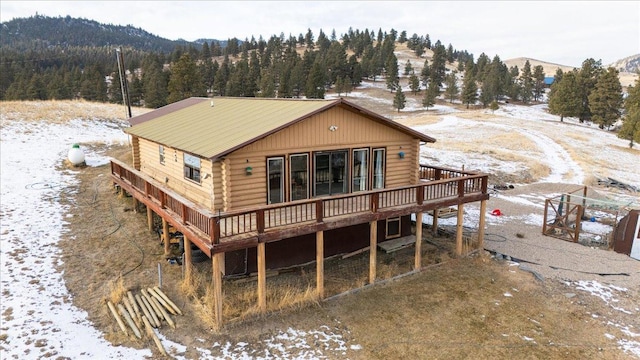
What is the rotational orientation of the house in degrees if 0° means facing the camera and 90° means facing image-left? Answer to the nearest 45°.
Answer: approximately 315°

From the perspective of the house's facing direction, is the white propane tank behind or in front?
behind

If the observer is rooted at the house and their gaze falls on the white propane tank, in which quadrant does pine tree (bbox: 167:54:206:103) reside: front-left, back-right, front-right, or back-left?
front-right

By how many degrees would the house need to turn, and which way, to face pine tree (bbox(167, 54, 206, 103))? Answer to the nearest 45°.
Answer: approximately 135° to its left
